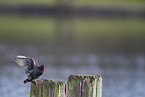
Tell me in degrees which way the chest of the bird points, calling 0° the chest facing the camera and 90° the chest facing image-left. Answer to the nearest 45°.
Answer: approximately 270°

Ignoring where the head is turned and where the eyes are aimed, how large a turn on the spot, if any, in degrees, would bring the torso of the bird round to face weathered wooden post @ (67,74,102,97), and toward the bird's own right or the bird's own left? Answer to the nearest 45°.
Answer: approximately 45° to the bird's own right
